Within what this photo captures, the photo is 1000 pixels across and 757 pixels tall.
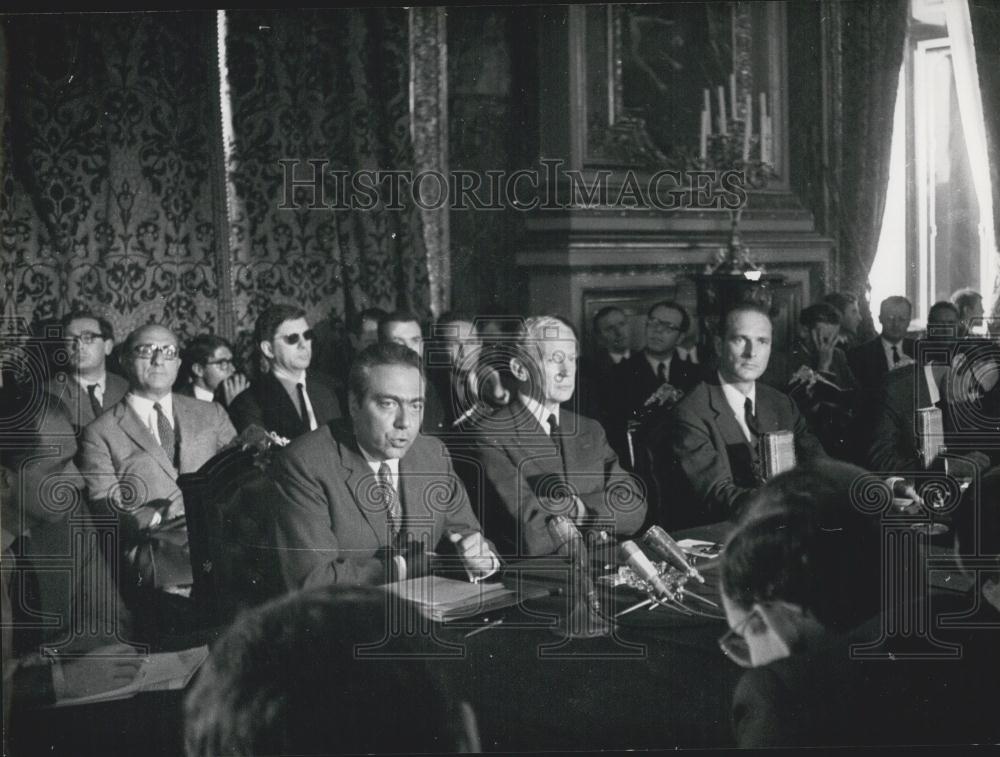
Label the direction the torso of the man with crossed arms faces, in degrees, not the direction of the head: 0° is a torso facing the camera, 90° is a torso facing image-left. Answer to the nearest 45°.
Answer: approximately 315°

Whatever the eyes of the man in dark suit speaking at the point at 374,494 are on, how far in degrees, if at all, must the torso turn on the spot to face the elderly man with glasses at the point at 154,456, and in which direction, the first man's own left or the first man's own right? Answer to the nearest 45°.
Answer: approximately 135° to the first man's own right
